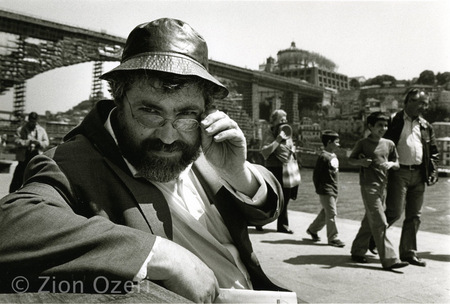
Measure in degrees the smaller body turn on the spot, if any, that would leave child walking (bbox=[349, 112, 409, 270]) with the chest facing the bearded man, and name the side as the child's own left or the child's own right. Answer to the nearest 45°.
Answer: approximately 45° to the child's own right

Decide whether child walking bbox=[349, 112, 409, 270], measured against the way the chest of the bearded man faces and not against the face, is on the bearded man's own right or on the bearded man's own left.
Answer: on the bearded man's own left

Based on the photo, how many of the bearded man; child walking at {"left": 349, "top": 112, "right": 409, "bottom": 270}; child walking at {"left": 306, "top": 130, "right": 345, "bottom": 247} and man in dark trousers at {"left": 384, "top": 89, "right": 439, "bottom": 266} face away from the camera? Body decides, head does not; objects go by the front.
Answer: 0

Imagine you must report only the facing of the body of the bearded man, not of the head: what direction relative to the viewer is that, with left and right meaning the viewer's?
facing the viewer and to the right of the viewer

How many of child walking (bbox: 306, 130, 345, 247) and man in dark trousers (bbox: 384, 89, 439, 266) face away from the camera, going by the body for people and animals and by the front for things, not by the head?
0

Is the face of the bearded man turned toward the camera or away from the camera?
toward the camera

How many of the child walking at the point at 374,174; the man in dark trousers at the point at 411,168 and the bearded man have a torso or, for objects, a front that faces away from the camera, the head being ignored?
0
